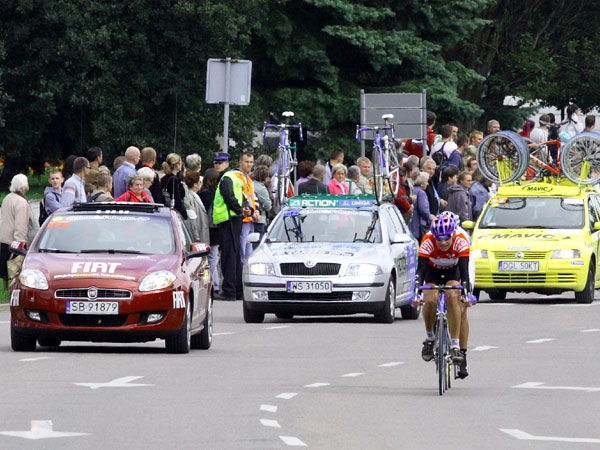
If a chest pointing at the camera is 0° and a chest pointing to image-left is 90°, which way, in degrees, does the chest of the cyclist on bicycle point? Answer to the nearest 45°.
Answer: approximately 0°

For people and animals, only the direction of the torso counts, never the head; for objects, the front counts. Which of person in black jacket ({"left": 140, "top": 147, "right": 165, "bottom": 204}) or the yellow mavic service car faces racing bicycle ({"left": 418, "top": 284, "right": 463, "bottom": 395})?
the yellow mavic service car

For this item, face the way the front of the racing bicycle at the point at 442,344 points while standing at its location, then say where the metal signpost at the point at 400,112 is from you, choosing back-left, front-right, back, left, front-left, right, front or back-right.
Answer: back
